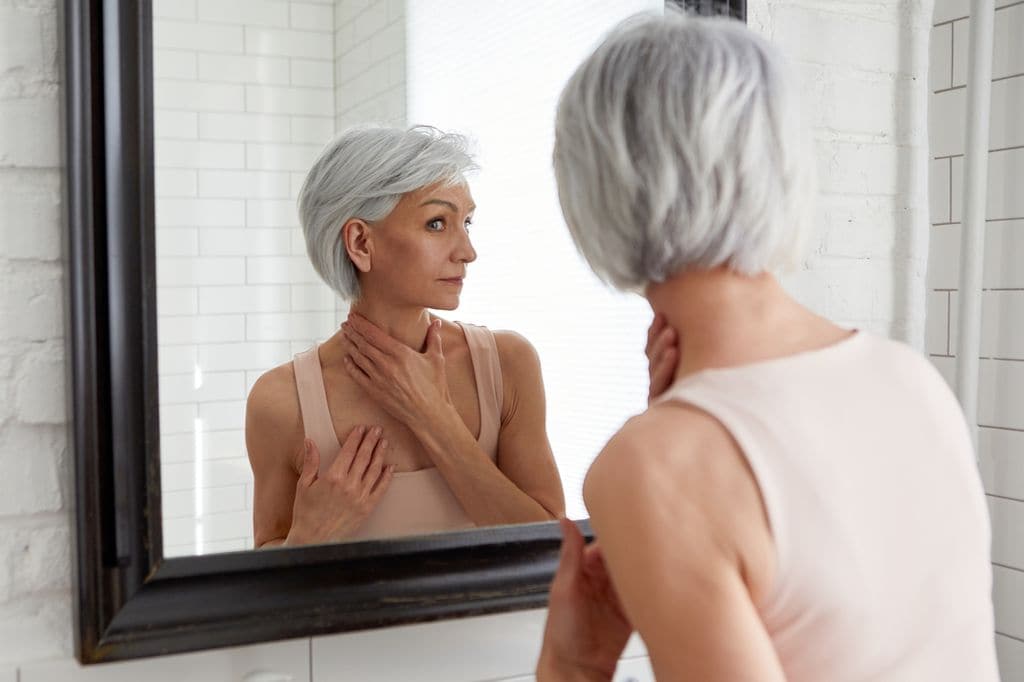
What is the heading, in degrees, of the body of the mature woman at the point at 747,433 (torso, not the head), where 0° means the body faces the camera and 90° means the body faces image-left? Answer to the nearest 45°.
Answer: approximately 135°

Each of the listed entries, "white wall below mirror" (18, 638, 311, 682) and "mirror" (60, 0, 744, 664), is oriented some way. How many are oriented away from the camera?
0

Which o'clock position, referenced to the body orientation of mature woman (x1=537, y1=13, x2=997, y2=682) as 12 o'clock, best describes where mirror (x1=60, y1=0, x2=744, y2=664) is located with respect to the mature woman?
The mirror is roughly at 11 o'clock from the mature woman.
